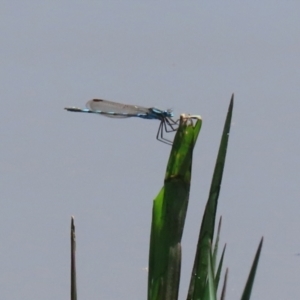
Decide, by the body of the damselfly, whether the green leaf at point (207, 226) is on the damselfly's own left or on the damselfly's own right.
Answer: on the damselfly's own right

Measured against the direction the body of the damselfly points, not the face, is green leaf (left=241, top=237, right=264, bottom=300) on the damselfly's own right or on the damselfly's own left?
on the damselfly's own right

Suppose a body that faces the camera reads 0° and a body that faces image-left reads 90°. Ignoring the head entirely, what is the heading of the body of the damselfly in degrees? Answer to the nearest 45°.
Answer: approximately 270°

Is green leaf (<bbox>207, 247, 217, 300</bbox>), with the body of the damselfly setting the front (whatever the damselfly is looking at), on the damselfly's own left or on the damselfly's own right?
on the damselfly's own right
